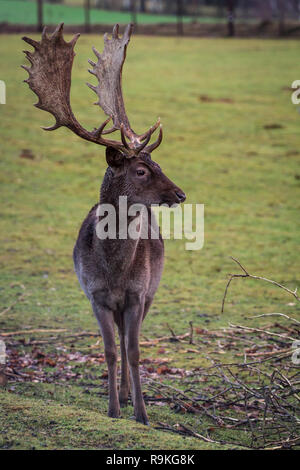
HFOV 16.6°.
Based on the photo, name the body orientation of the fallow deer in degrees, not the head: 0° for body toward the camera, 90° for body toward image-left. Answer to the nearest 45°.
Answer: approximately 0°
